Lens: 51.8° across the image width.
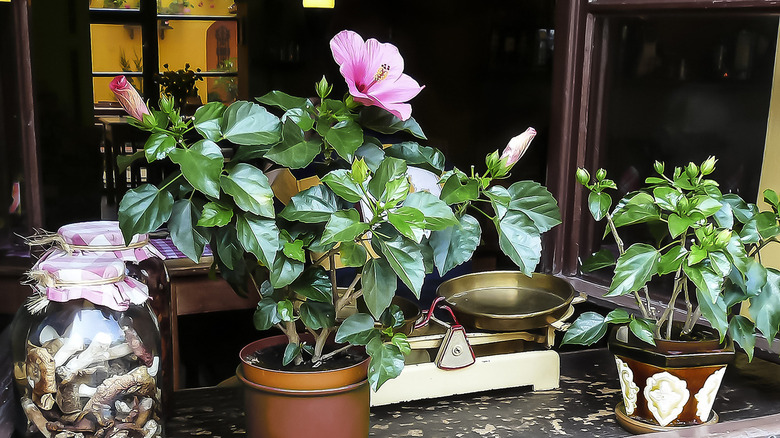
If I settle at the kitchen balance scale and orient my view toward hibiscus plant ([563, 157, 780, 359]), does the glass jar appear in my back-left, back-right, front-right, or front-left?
back-right

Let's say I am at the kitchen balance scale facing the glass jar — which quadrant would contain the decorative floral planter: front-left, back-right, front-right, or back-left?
back-left

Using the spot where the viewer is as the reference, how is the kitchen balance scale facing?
facing the viewer

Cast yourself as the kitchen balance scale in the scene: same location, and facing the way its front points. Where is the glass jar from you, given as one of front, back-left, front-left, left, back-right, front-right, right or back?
front-right
